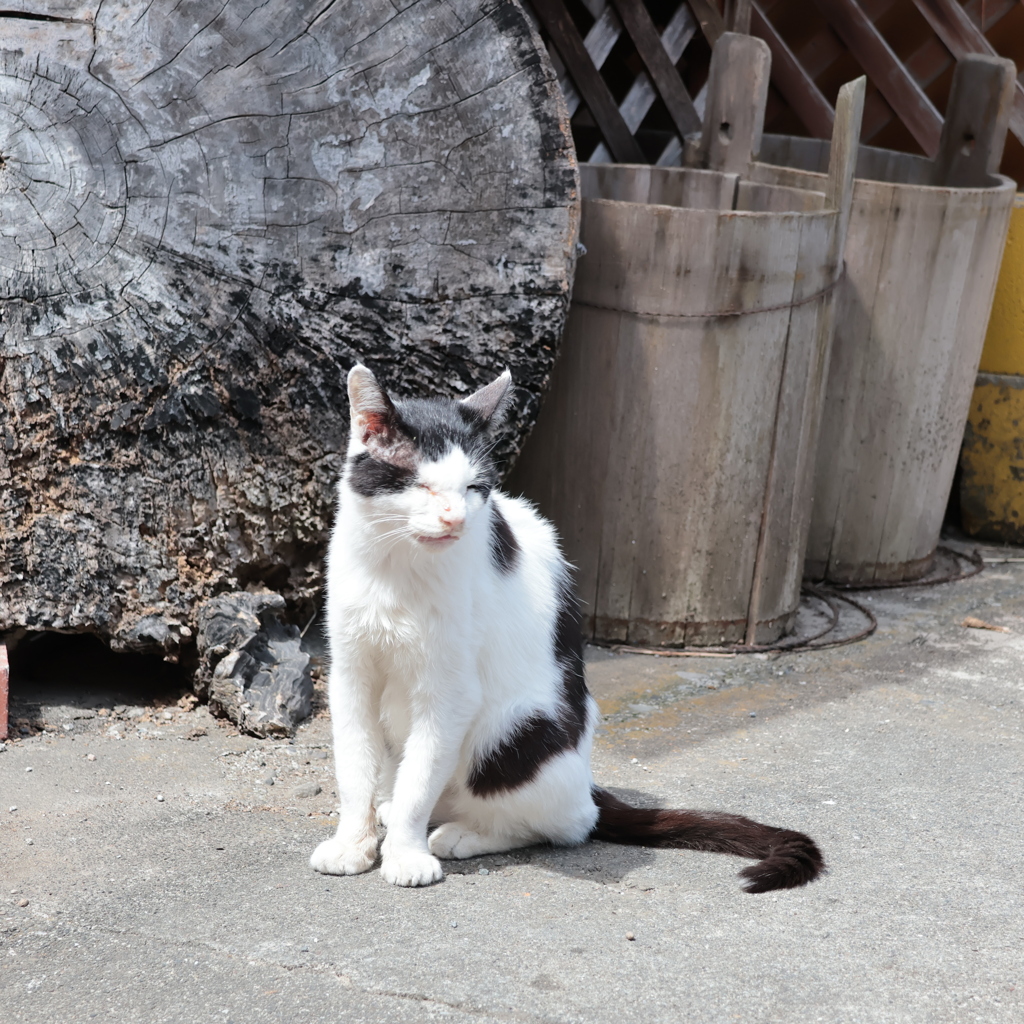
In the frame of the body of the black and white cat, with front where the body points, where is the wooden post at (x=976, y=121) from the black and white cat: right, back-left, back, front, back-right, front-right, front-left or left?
back

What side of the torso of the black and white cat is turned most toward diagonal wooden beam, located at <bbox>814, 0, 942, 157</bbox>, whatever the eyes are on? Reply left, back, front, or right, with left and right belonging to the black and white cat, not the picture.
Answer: back

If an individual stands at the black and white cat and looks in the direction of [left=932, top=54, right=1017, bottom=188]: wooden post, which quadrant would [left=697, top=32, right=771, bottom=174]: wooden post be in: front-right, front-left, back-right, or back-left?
front-left

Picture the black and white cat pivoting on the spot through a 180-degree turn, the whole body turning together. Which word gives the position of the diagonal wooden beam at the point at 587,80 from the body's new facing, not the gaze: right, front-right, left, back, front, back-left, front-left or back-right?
front-left

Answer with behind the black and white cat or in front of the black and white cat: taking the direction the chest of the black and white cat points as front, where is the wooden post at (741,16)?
behind

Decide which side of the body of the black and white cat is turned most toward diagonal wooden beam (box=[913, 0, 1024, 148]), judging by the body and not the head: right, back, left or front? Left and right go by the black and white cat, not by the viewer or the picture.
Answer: back

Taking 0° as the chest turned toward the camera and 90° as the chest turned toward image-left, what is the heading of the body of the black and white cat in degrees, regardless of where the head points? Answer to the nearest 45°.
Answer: approximately 45°

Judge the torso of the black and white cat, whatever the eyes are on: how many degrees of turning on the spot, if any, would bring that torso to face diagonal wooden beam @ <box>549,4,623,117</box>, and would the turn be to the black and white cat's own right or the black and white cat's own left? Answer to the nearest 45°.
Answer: approximately 135° to the black and white cat's own right

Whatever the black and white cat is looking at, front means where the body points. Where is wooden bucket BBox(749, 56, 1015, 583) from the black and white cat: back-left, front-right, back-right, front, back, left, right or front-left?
back

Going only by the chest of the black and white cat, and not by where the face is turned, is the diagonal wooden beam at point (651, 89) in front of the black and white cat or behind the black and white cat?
behind

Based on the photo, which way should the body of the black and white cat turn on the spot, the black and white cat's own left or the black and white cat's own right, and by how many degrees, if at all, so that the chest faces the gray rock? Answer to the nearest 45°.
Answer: approximately 90° to the black and white cat's own right

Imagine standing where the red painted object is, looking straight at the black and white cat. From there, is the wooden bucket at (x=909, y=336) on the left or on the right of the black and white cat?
left

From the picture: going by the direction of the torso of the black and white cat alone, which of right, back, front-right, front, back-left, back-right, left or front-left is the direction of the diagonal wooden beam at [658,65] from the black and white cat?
back-right

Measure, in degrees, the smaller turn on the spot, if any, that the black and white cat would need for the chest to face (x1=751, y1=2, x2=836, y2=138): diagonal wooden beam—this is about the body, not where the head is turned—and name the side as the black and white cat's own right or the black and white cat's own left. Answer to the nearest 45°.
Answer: approximately 135° to the black and white cat's own right
